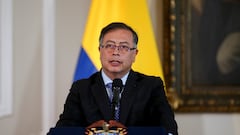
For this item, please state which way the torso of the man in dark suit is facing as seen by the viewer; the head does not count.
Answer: toward the camera

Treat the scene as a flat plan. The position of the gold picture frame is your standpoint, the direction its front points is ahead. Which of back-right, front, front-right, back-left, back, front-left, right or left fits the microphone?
front

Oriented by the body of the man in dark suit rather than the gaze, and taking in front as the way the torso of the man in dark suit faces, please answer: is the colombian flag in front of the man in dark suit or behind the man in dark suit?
behind

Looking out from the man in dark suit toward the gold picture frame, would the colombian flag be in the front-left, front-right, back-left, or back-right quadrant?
front-left

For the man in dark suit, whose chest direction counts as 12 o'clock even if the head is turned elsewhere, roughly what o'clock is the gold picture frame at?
The gold picture frame is roughly at 7 o'clock from the man in dark suit.

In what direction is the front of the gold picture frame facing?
toward the camera

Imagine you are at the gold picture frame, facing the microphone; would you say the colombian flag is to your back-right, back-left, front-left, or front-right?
front-right

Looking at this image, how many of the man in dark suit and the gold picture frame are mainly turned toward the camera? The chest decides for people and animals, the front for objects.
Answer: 2

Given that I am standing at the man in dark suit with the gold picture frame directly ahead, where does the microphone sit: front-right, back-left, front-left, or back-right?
back-right

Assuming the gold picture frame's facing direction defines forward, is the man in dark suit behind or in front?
in front

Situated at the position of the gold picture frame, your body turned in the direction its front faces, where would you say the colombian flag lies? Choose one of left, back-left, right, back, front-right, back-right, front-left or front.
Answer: front-right

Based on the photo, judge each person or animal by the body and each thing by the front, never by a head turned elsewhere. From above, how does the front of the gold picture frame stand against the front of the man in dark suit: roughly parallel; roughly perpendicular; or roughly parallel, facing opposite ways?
roughly parallel
